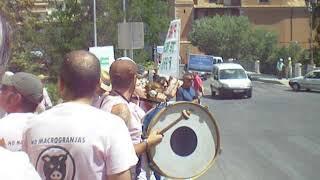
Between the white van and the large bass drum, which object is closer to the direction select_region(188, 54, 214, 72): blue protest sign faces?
the large bass drum

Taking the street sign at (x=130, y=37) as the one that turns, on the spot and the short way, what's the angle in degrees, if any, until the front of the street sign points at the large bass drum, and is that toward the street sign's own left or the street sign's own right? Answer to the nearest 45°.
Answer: approximately 180°

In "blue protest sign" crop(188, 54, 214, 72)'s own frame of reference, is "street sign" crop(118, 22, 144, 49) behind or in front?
in front

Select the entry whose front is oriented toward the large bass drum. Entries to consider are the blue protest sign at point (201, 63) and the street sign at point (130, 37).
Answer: the blue protest sign at point (201, 63)

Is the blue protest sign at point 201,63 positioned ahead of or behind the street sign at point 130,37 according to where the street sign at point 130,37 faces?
ahead

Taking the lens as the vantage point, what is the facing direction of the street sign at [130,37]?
facing away from the viewer

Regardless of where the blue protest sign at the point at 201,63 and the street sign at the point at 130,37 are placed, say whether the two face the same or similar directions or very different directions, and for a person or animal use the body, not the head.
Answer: very different directions

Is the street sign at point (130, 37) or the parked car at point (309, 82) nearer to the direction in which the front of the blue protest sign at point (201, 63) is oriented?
the street sign

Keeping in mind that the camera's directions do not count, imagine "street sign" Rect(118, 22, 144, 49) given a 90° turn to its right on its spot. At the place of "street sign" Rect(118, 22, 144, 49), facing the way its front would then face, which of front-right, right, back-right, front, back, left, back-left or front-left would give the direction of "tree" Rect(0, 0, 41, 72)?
back-left

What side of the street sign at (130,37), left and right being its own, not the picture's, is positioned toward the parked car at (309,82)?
right

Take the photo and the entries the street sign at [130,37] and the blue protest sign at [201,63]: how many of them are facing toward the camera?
1

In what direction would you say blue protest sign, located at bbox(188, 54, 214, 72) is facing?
toward the camera

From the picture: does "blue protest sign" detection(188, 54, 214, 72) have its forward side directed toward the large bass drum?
yes

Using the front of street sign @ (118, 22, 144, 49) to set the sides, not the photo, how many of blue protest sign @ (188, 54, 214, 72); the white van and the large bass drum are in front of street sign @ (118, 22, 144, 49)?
2

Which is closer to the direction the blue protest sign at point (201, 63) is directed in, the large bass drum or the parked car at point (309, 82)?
the large bass drum
